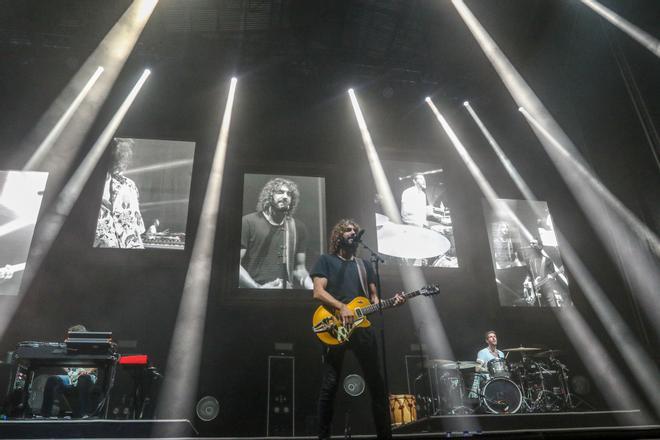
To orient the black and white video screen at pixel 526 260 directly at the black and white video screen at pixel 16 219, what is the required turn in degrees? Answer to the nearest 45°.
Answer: approximately 45° to its right

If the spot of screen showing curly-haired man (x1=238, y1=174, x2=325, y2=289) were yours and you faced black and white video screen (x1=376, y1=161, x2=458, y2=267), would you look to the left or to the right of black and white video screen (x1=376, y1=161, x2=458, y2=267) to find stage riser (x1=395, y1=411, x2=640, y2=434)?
right

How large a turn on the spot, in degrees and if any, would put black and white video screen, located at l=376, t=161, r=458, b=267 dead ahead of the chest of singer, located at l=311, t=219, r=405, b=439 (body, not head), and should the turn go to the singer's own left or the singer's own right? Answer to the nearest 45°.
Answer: approximately 135° to the singer's own left

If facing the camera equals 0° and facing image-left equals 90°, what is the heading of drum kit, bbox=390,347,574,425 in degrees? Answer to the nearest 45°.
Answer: approximately 0°

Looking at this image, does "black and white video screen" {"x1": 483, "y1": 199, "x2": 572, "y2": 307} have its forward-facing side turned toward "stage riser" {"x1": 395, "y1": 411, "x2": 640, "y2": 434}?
yes
